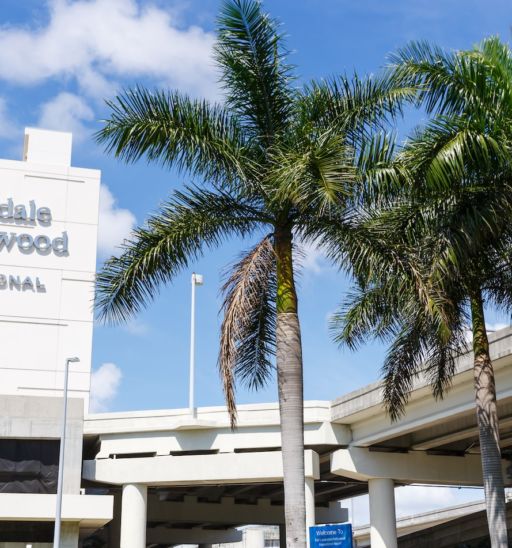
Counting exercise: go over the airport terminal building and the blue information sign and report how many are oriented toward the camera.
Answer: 2

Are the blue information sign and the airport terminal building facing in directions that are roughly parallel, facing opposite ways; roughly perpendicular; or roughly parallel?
roughly parallel

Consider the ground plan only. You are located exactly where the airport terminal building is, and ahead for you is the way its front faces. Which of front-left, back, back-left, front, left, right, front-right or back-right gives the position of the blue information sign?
front

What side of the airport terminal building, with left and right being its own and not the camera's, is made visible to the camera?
front
